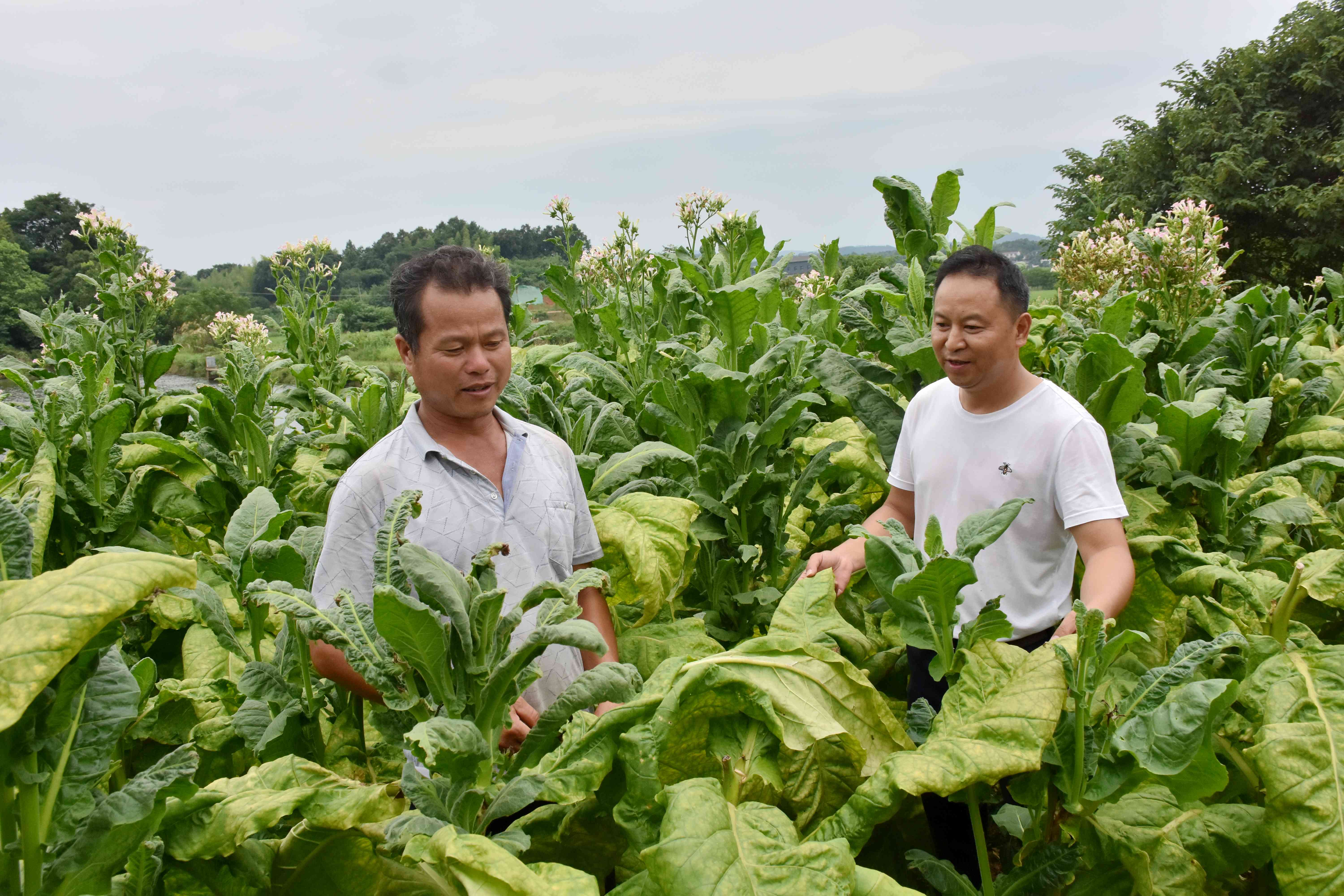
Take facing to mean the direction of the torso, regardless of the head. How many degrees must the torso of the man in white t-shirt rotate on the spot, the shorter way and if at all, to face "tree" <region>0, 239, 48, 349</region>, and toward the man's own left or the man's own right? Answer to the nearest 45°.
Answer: approximately 90° to the man's own right

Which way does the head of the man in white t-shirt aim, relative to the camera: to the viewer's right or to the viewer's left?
to the viewer's left

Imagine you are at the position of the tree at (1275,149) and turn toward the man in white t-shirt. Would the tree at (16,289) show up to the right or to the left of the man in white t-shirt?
right

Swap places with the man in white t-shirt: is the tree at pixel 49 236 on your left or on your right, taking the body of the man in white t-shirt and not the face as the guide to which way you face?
on your right

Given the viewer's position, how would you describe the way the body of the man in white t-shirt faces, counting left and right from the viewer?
facing the viewer and to the left of the viewer

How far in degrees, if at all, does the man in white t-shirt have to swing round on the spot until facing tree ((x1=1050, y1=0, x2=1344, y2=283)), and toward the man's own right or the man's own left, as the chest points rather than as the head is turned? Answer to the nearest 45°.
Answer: approximately 135° to the man's own right

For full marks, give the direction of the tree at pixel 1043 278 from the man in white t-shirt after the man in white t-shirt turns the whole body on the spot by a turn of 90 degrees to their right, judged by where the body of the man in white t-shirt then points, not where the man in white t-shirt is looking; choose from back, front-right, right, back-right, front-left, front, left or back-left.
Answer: front-right
